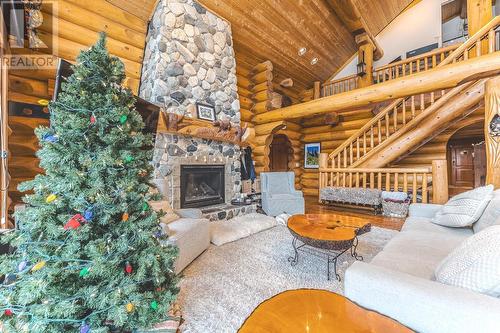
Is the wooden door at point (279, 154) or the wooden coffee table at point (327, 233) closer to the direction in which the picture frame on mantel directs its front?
the wooden coffee table

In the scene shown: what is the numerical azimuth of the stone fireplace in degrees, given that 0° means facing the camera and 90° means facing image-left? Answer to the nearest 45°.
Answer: approximately 315°

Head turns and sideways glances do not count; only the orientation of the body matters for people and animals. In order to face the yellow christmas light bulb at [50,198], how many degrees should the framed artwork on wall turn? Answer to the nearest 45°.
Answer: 0° — it already faces it

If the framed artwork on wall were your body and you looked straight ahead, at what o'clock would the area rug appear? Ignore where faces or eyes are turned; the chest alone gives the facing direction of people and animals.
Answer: The area rug is roughly at 12 o'clock from the framed artwork on wall.

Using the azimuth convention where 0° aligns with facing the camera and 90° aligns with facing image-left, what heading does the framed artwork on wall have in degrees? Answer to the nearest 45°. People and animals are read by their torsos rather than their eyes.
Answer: approximately 0°

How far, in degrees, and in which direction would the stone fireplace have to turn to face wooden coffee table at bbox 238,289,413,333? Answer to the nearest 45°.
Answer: approximately 45° to its right

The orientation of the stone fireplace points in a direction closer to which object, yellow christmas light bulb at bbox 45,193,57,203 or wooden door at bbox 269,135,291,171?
the yellow christmas light bulb

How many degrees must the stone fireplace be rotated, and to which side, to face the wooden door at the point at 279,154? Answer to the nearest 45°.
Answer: approximately 90° to its left
